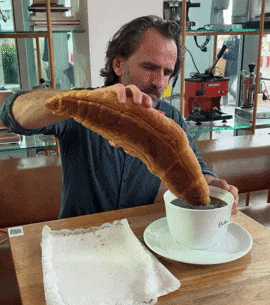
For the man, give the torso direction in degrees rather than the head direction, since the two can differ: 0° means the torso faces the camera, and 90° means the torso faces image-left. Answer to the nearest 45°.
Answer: approximately 315°

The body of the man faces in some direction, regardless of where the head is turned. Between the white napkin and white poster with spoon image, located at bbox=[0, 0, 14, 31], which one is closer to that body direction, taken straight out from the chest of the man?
the white napkin

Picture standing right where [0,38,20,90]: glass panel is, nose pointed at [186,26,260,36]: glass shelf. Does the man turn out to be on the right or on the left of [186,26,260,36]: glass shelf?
right

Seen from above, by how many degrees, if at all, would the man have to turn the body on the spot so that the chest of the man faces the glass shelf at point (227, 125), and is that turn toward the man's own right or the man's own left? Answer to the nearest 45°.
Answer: approximately 90° to the man's own left

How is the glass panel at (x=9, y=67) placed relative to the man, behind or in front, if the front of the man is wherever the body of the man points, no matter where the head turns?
behind

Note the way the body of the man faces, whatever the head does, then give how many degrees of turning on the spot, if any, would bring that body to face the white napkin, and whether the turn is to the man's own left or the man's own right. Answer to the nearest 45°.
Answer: approximately 45° to the man's own right

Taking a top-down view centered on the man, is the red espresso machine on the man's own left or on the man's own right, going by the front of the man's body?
on the man's own left
